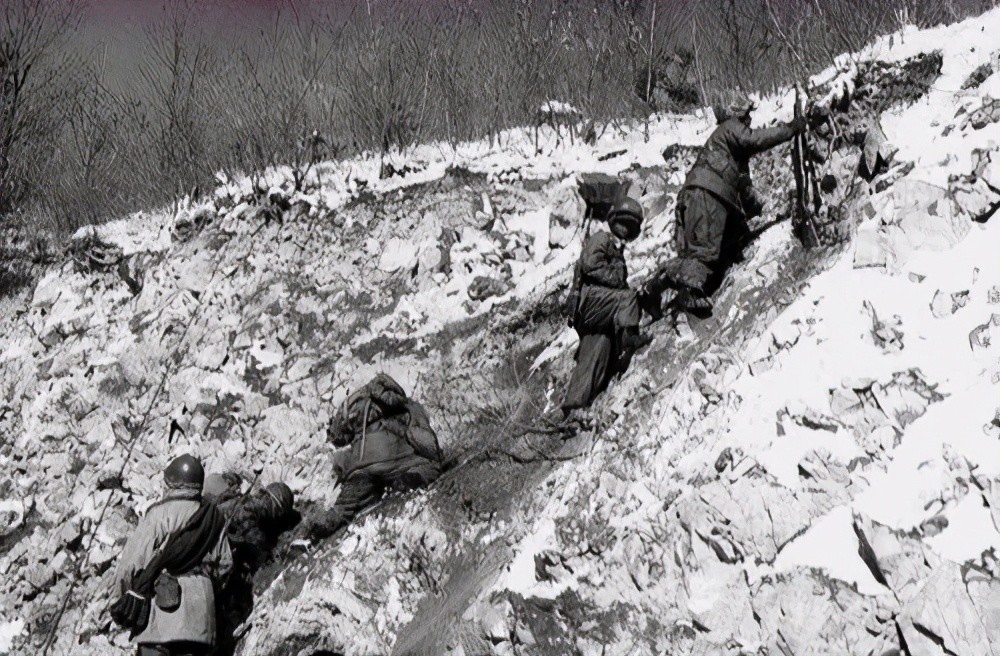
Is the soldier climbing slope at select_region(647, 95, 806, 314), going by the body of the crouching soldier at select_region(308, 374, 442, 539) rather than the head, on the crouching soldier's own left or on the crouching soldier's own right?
on the crouching soldier's own right

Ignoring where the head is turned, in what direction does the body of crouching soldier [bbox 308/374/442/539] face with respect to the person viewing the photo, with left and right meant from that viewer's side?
facing away from the viewer and to the right of the viewer

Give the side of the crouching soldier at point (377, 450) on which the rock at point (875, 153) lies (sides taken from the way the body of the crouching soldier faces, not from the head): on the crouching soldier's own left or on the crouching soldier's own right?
on the crouching soldier's own right

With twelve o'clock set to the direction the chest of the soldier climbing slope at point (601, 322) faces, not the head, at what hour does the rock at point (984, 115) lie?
The rock is roughly at 12 o'clock from the soldier climbing slope.

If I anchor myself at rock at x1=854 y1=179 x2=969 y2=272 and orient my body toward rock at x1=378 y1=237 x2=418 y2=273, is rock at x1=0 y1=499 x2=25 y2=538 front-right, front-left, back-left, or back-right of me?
front-left

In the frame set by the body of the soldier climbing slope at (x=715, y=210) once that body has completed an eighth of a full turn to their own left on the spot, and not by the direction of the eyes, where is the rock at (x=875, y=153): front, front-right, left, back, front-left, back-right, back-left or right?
right

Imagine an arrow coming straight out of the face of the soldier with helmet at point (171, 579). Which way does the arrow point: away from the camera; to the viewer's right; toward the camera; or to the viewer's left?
away from the camera

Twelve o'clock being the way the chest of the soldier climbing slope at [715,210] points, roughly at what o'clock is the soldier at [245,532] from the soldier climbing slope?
The soldier is roughly at 7 o'clock from the soldier climbing slope.

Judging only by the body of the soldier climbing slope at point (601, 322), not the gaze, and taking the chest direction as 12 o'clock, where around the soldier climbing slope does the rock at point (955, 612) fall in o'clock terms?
The rock is roughly at 2 o'clock from the soldier climbing slope.

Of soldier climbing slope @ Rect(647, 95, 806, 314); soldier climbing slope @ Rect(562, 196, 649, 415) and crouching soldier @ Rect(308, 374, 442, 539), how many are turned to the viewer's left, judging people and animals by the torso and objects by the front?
0

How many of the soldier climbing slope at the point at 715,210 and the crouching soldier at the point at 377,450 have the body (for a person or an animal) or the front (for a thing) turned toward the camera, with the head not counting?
0

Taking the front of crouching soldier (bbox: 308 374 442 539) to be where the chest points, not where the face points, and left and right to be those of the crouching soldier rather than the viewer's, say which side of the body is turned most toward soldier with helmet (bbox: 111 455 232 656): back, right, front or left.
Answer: back

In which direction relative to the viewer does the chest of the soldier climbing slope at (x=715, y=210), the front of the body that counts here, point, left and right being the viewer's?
facing away from the viewer and to the right of the viewer

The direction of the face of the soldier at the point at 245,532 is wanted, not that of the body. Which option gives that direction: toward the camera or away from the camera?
away from the camera
